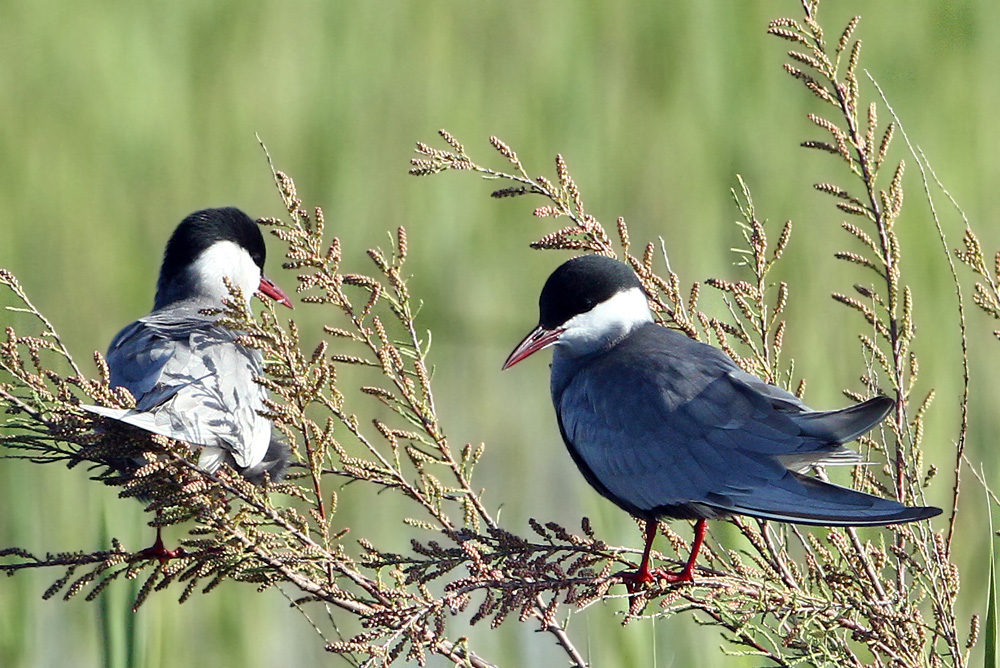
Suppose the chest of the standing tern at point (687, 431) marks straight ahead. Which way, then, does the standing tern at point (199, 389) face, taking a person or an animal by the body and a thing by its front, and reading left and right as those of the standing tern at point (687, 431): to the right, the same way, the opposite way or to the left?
to the right

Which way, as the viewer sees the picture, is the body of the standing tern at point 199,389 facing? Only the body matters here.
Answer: away from the camera

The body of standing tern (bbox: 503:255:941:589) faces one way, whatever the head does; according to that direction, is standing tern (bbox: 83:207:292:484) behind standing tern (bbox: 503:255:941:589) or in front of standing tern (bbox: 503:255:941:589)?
in front

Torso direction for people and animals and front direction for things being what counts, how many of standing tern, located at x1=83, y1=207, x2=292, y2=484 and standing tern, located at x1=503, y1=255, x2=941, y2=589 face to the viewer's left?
1

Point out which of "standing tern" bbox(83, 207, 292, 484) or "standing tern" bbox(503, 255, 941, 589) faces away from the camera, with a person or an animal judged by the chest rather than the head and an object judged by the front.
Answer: "standing tern" bbox(83, 207, 292, 484)

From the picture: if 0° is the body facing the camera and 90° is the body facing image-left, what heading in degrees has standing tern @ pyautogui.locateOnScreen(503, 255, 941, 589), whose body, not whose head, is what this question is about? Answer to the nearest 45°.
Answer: approximately 90°

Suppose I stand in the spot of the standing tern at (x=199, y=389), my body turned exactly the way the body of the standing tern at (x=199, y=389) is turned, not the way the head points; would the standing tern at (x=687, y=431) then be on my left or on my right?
on my right
